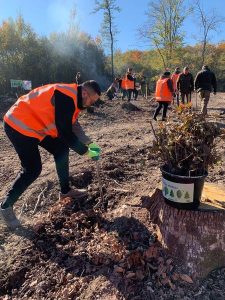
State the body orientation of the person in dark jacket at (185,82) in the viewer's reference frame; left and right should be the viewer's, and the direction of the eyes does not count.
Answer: facing the viewer

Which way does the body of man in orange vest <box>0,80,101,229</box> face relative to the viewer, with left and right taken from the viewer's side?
facing to the right of the viewer

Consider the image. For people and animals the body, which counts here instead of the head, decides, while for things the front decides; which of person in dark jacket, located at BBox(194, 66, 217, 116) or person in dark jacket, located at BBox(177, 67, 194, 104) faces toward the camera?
person in dark jacket, located at BBox(177, 67, 194, 104)

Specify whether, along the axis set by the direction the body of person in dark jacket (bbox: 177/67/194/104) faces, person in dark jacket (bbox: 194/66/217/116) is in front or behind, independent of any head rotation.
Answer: in front

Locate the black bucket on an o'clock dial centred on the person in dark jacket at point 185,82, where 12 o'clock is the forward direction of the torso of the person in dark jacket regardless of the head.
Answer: The black bucket is roughly at 12 o'clock from the person in dark jacket.

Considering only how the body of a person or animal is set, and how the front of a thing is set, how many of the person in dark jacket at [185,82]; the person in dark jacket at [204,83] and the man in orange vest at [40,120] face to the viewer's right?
1

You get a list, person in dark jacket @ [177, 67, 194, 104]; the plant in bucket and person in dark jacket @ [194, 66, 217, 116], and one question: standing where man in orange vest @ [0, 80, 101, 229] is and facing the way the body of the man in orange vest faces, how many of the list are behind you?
0

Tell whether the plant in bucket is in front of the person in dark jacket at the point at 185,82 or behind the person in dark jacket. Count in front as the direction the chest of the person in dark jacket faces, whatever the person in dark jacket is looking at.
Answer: in front

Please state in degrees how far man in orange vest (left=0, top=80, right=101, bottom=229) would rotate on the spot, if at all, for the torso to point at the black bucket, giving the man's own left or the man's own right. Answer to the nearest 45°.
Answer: approximately 45° to the man's own right

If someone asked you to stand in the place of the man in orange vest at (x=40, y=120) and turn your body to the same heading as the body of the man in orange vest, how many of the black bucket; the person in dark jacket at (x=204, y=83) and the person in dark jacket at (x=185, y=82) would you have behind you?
0
